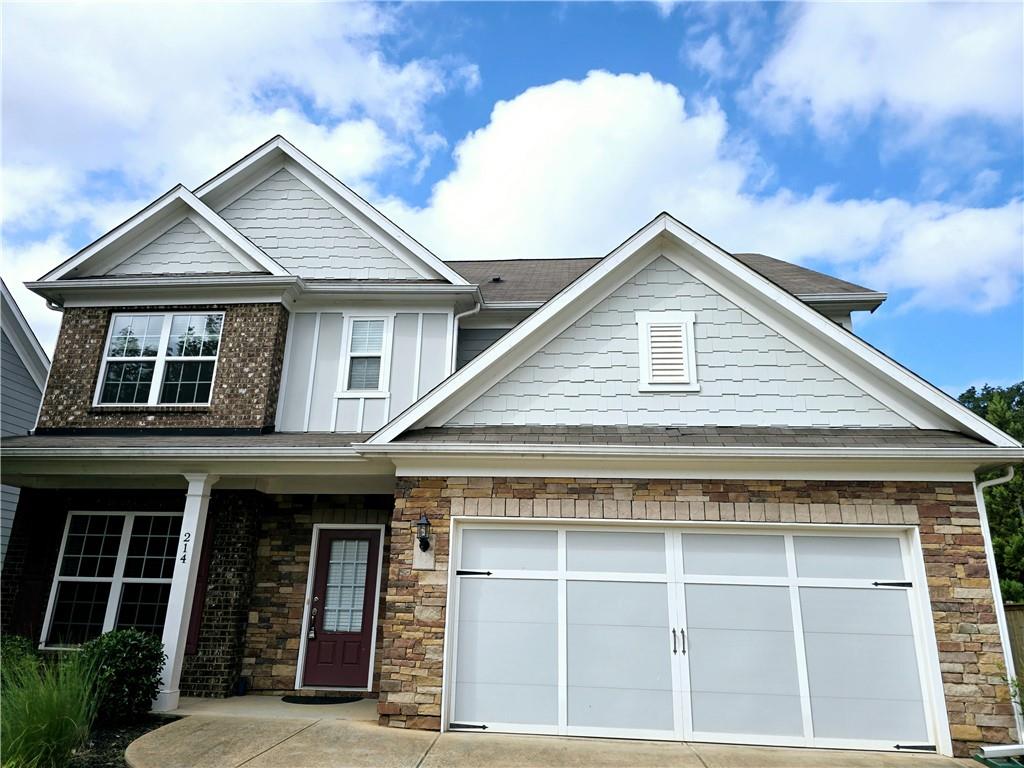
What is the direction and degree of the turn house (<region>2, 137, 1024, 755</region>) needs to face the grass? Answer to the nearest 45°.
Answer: approximately 45° to its right

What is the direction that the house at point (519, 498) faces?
toward the camera

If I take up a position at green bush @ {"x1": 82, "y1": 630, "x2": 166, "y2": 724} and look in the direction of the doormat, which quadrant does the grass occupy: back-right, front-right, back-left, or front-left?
back-right
